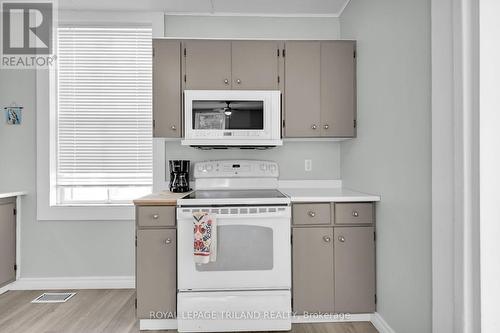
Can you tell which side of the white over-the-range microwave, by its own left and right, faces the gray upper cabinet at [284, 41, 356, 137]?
left

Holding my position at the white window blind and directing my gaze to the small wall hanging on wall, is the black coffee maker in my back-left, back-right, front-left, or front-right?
back-left

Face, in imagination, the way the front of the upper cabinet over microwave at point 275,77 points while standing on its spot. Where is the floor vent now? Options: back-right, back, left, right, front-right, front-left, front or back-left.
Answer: right

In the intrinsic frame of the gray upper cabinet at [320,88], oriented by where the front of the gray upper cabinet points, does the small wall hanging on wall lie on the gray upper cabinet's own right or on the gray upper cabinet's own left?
on the gray upper cabinet's own right

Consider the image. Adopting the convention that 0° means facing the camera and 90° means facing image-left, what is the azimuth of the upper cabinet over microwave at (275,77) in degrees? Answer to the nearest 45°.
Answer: approximately 0°

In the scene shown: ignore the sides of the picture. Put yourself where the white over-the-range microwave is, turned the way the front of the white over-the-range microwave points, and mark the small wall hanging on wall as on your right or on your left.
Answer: on your right

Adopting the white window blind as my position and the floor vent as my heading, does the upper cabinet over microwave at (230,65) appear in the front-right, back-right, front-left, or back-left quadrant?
back-left

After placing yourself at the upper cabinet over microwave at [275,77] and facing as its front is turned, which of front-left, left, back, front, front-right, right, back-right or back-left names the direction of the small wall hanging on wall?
right

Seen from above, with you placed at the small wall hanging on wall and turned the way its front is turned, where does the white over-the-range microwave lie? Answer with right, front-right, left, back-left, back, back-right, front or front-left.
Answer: front-left
